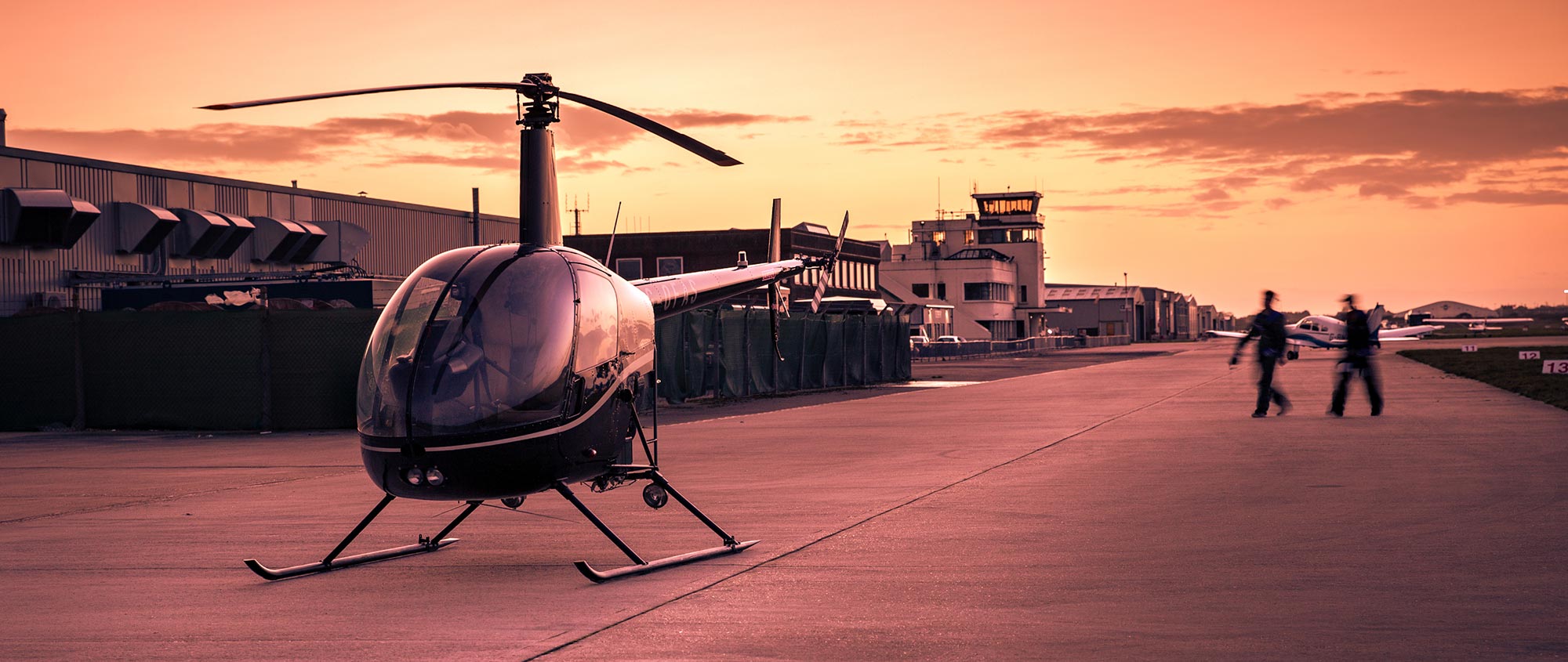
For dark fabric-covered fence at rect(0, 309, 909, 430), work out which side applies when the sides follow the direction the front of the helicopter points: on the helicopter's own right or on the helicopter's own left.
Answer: on the helicopter's own right

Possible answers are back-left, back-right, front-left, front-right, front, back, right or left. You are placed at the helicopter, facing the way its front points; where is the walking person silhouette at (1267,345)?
back

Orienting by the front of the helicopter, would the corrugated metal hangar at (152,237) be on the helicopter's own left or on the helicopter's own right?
on the helicopter's own right

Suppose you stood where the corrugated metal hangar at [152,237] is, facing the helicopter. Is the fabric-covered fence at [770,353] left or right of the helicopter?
left

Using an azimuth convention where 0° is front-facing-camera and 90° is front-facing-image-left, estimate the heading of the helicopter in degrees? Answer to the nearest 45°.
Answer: approximately 45°
